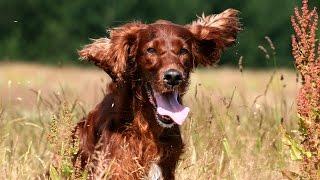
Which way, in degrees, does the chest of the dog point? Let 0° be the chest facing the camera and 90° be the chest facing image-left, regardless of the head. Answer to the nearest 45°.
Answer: approximately 315°
